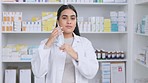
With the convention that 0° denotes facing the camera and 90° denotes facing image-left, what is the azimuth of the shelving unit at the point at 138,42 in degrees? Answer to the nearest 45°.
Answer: approximately 45°

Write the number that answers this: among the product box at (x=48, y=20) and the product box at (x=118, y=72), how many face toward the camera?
2

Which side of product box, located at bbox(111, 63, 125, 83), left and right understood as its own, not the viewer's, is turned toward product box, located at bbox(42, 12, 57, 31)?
right

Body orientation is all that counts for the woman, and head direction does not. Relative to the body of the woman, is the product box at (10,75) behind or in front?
behind

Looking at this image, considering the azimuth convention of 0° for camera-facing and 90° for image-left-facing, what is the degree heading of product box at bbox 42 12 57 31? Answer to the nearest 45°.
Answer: approximately 0°

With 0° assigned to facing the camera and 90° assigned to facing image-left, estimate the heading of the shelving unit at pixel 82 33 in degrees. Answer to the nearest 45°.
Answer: approximately 0°

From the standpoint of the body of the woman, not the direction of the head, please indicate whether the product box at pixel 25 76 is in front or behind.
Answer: behind
